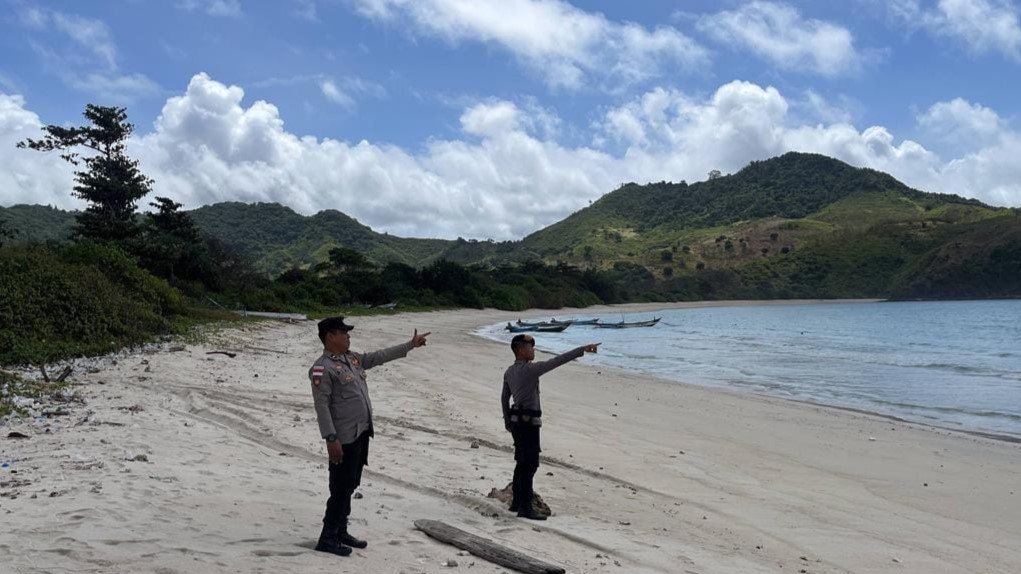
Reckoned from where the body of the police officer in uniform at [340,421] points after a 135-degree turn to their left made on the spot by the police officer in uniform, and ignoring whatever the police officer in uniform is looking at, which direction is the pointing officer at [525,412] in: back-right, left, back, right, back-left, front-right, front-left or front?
right

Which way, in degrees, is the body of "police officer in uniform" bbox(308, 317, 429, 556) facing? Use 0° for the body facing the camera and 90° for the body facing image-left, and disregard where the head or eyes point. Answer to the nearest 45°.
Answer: approximately 270°

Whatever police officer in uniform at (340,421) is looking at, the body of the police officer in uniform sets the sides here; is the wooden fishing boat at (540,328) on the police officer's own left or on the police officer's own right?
on the police officer's own left

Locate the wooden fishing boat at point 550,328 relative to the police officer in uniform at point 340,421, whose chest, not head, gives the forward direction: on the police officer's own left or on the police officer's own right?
on the police officer's own left

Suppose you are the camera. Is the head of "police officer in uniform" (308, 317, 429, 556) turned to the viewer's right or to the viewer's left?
to the viewer's right
